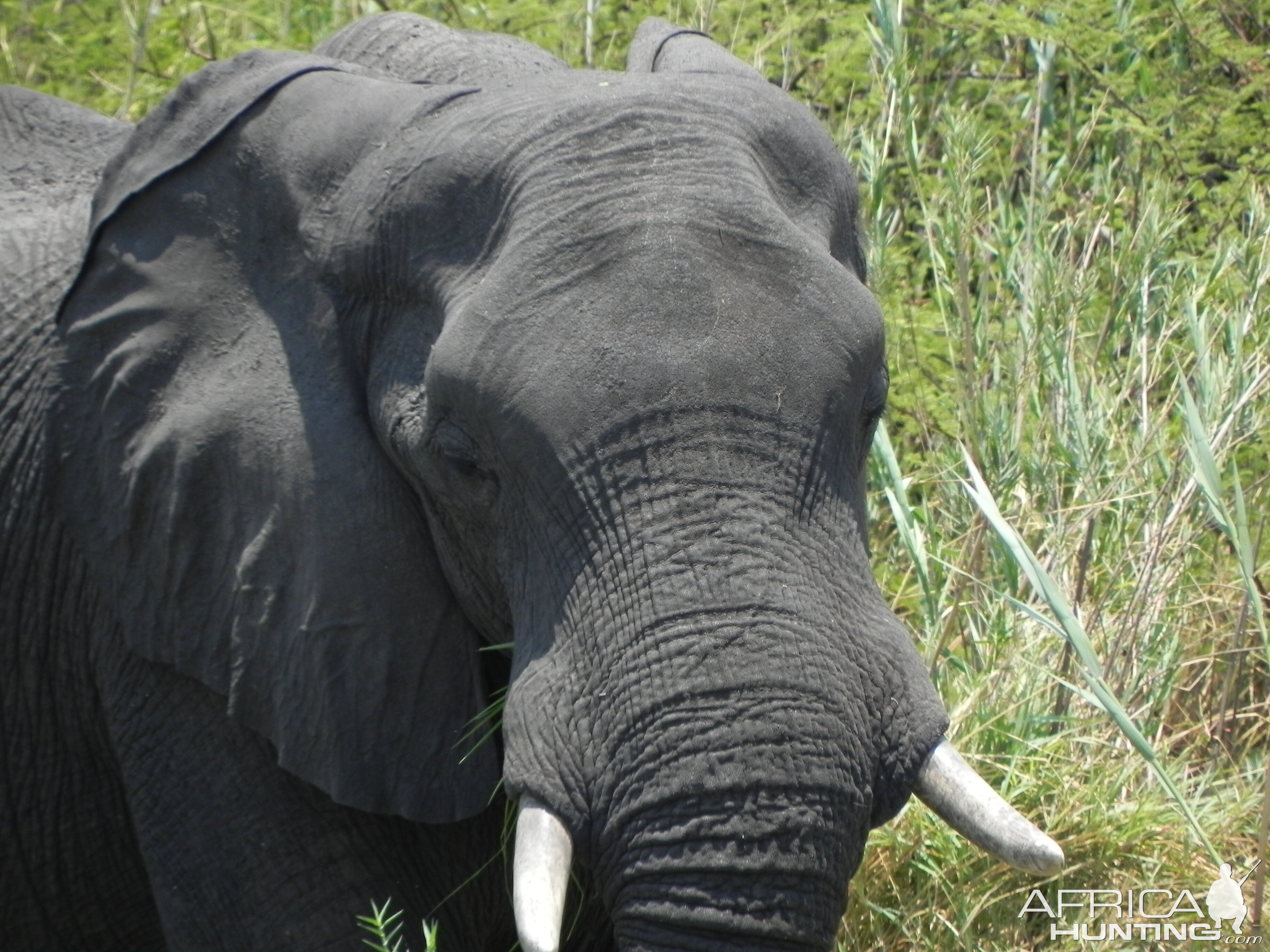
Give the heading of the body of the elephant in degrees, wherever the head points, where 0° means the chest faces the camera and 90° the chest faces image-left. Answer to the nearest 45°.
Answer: approximately 315°
